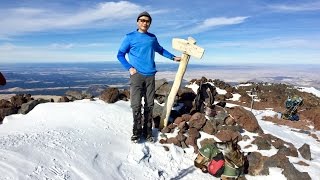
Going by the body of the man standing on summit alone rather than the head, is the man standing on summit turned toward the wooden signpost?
no

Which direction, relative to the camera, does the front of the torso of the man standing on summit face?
toward the camera
